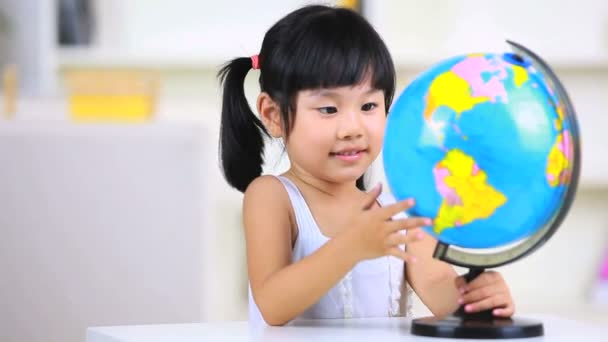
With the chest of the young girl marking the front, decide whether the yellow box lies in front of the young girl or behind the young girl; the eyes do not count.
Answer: behind

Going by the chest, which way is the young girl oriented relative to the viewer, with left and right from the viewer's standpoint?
facing the viewer and to the right of the viewer

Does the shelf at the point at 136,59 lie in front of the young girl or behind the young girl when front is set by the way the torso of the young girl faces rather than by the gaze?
behind

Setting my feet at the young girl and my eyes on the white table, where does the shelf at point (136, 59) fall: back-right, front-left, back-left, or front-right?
back-right

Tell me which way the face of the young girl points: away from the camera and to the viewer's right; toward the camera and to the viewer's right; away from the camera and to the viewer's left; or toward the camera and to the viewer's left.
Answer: toward the camera and to the viewer's right
